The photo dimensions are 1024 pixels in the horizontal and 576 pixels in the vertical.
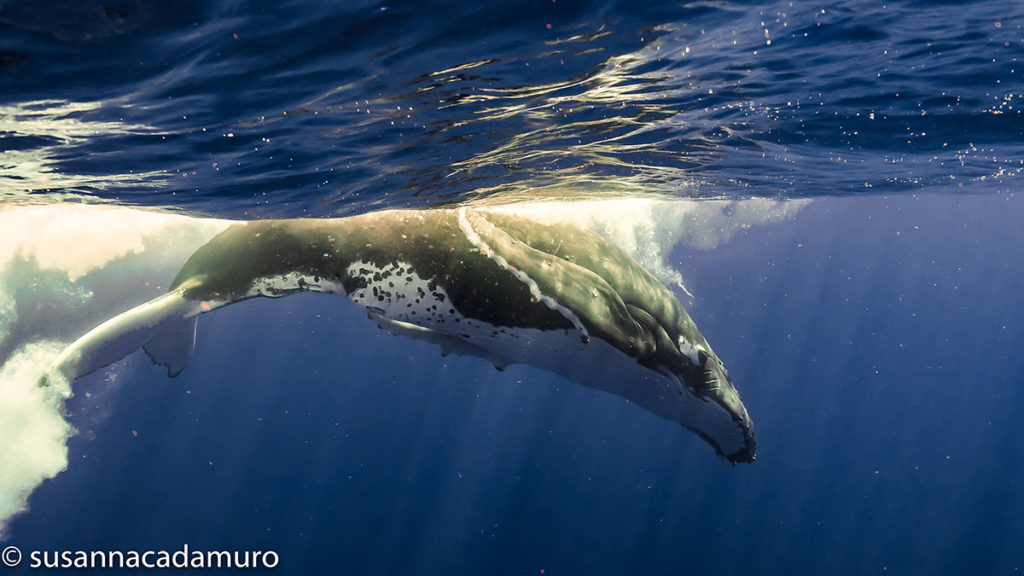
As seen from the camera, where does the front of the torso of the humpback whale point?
to the viewer's right
